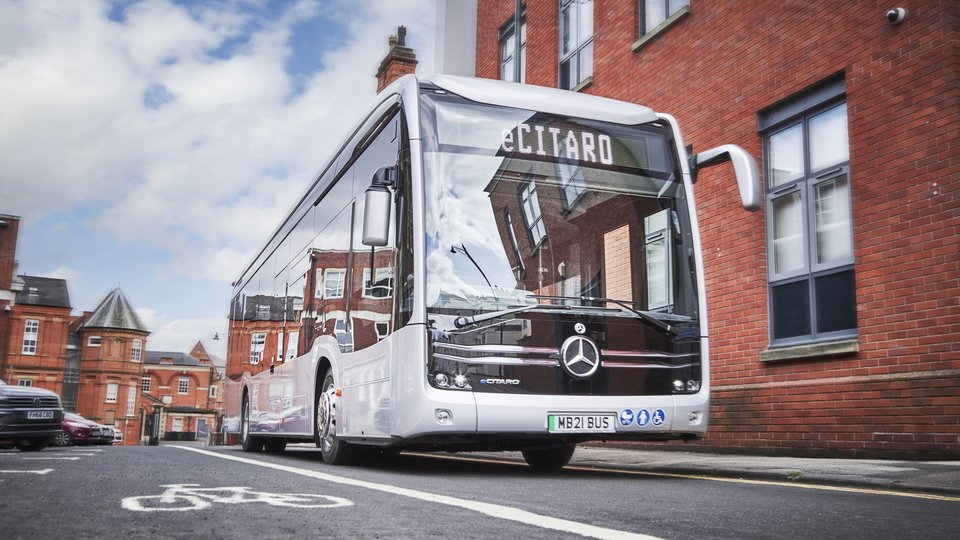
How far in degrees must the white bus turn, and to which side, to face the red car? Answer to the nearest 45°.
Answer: approximately 180°

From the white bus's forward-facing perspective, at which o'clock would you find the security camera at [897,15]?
The security camera is roughly at 10 o'clock from the white bus.

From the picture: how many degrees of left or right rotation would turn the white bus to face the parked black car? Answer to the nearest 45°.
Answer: approximately 180°

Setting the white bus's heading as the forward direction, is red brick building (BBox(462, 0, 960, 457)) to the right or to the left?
on its left

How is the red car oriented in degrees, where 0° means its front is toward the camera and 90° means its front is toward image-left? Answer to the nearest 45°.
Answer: approximately 315°
